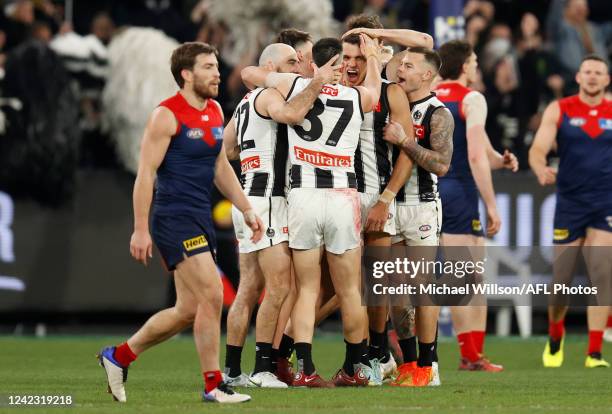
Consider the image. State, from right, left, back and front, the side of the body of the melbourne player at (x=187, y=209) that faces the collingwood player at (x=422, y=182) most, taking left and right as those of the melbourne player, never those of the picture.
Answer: left

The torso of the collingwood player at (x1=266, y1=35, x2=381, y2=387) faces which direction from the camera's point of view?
away from the camera

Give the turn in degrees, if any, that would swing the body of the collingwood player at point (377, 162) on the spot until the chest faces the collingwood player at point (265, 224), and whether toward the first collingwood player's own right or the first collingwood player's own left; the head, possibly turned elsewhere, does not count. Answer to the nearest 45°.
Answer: approximately 45° to the first collingwood player's own right

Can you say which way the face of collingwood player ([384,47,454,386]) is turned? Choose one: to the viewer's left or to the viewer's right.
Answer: to the viewer's left

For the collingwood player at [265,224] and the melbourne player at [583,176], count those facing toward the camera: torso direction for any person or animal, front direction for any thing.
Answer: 1
